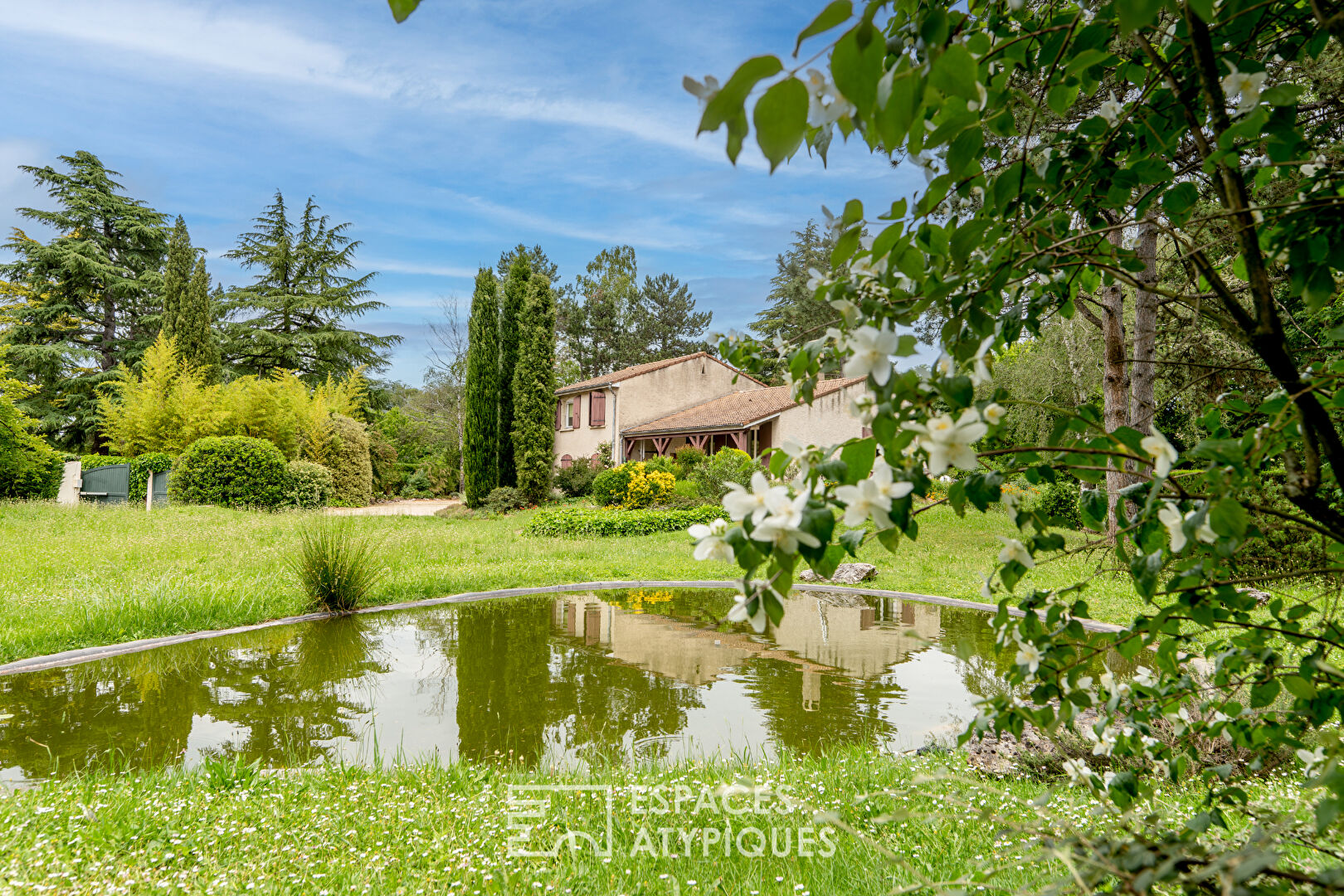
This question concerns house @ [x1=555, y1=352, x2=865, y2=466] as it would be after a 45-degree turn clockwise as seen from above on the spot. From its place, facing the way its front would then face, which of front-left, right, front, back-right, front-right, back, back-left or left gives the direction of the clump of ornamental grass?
left

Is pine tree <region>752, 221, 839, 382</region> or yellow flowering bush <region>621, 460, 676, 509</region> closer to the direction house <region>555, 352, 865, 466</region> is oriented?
the yellow flowering bush

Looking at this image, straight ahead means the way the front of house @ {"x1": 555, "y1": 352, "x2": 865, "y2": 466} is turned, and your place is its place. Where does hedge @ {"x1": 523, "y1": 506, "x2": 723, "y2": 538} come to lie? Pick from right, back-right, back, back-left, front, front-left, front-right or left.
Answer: front-left

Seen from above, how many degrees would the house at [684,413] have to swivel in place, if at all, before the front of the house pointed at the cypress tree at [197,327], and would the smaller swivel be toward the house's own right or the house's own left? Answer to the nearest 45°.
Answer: approximately 45° to the house's own right

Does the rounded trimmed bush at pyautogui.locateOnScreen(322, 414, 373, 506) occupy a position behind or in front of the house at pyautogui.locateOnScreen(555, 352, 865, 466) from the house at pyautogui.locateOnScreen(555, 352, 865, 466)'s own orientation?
in front

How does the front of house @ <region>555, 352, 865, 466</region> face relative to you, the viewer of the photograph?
facing the viewer and to the left of the viewer

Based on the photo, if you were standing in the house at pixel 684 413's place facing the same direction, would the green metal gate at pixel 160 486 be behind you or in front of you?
in front

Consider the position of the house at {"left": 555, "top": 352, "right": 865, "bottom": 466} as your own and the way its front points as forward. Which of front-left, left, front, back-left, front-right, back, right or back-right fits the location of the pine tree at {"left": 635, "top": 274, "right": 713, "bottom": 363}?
back-right

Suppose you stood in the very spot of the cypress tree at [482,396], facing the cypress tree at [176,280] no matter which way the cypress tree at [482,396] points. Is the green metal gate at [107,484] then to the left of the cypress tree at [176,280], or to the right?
left
